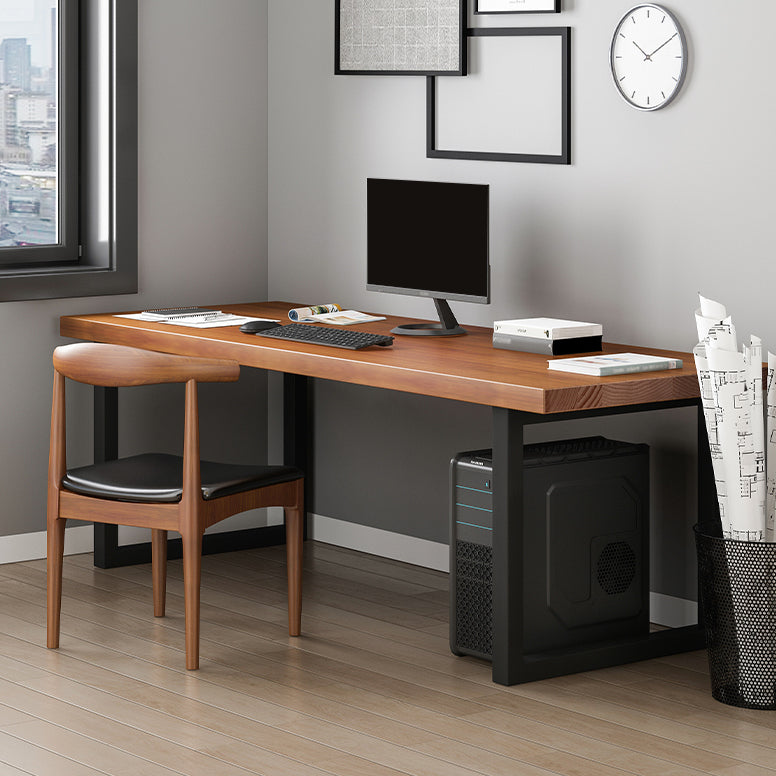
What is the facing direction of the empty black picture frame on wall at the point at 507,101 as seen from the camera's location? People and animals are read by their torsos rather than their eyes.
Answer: facing the viewer and to the left of the viewer

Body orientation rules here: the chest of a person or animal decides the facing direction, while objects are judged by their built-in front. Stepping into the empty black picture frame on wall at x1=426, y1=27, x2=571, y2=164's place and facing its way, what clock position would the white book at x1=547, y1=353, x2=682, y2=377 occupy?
The white book is roughly at 10 o'clock from the empty black picture frame on wall.

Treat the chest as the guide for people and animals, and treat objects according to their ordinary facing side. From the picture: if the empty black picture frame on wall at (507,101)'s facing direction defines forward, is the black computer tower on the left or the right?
on its left

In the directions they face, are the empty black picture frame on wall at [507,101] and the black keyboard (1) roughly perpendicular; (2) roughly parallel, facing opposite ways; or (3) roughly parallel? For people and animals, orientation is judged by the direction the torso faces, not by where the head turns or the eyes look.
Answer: roughly parallel

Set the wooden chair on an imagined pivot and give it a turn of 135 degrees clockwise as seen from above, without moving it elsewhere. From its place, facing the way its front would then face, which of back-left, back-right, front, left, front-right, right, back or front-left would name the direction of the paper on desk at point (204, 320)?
back

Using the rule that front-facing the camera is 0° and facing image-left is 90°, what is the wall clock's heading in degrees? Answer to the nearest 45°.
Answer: approximately 45°

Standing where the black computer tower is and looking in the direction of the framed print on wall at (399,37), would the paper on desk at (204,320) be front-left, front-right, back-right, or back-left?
front-left

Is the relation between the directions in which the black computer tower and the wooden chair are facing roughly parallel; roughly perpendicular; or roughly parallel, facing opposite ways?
roughly parallel, facing opposite ways

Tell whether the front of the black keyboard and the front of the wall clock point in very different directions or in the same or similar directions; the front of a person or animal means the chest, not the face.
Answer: same or similar directions
